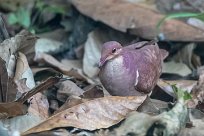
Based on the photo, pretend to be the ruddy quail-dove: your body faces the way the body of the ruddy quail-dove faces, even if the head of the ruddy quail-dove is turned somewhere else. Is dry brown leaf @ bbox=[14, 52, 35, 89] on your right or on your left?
on your right

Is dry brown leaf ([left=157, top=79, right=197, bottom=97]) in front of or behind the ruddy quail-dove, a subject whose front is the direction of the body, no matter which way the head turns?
behind

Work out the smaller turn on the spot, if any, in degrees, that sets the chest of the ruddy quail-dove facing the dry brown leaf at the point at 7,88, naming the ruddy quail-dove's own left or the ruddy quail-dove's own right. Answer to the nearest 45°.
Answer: approximately 45° to the ruddy quail-dove's own right

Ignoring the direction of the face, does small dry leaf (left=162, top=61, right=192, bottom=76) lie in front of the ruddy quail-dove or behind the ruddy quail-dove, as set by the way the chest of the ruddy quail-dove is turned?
behind

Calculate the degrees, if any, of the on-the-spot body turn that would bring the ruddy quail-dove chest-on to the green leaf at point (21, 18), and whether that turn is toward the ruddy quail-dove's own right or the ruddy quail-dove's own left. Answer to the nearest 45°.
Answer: approximately 90° to the ruddy quail-dove's own right

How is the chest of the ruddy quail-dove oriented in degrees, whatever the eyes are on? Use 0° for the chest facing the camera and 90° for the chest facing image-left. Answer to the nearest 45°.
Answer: approximately 45°

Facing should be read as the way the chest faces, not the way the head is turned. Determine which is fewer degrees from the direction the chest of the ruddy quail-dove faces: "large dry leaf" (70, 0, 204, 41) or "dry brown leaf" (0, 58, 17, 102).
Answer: the dry brown leaf
